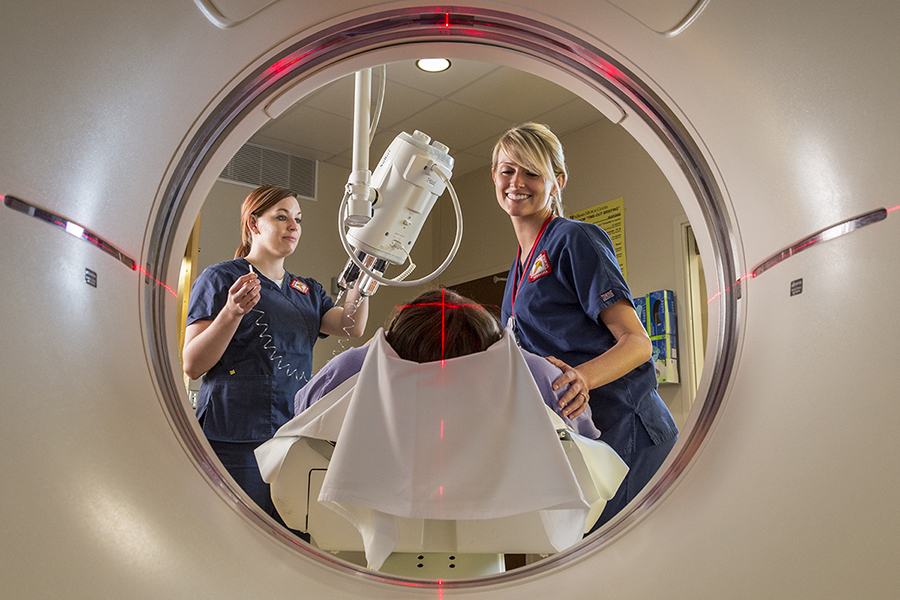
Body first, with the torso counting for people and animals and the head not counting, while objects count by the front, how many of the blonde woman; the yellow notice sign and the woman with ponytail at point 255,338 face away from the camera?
0

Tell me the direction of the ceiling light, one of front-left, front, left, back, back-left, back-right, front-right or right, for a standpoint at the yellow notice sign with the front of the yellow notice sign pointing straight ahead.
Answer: front

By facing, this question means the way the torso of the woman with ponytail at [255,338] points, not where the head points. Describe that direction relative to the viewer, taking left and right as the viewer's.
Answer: facing the viewer and to the right of the viewer

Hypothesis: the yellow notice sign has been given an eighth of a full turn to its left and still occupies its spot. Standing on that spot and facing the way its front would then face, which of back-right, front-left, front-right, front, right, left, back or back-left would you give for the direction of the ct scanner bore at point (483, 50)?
front

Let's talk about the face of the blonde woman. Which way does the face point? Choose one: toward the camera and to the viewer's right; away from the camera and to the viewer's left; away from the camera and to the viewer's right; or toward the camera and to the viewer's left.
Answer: toward the camera and to the viewer's left

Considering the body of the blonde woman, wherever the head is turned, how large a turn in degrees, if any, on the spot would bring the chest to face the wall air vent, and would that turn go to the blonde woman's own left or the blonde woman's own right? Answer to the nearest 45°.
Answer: approximately 90° to the blonde woman's own right

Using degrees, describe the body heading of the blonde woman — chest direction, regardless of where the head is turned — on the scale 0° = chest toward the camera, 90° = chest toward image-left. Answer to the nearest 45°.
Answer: approximately 45°
